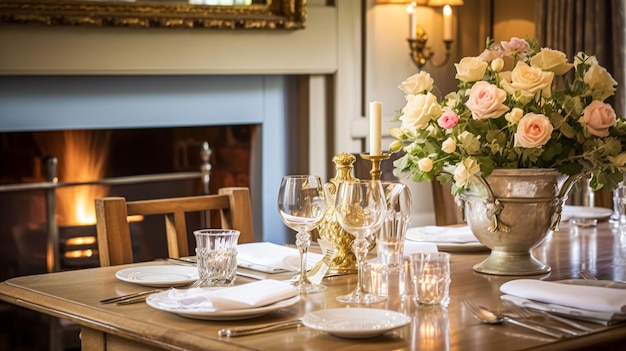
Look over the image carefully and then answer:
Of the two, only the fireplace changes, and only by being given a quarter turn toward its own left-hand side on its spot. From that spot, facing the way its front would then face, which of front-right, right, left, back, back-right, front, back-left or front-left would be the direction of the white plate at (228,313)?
right

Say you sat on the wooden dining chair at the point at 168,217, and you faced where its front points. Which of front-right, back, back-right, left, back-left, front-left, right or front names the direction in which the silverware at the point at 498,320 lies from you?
front

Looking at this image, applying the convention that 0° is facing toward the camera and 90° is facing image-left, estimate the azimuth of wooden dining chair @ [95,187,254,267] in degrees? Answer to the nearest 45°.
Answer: approximately 315°

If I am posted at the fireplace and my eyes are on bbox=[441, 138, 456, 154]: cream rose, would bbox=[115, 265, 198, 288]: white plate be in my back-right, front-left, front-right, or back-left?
front-right

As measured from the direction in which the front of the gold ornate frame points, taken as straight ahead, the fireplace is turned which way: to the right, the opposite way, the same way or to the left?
the same way

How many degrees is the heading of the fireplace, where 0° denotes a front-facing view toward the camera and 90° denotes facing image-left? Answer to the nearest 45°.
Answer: approximately 0°

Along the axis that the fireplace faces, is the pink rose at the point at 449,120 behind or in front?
in front

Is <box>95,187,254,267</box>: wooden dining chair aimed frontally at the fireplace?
no

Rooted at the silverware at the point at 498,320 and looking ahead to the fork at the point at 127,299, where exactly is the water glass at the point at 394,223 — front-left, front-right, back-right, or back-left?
front-right

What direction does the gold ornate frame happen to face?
toward the camera

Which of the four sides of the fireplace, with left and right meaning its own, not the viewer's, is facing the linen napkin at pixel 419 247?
front

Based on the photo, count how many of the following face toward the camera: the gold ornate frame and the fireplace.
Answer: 2

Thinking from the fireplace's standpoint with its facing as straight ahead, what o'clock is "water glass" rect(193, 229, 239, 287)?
The water glass is roughly at 12 o'clock from the fireplace.
